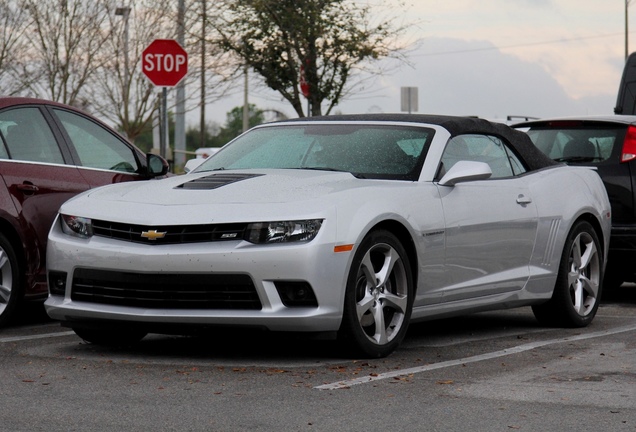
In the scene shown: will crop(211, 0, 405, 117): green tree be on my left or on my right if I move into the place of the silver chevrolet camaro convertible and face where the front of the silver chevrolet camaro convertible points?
on my right

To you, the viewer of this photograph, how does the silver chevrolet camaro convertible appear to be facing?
facing the viewer and to the left of the viewer

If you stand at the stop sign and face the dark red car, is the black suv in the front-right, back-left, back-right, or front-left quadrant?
front-left

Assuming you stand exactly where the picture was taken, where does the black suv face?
facing away from the viewer and to the right of the viewer

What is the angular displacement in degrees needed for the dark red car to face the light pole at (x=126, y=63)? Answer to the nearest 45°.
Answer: approximately 45° to its left

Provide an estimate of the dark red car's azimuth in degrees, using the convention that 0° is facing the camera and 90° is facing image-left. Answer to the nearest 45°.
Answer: approximately 225°

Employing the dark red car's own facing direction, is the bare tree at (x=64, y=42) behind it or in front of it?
in front

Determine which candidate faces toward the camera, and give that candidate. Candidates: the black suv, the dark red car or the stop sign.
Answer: the stop sign

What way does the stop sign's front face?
toward the camera

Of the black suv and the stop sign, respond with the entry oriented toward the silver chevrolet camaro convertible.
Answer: the stop sign
